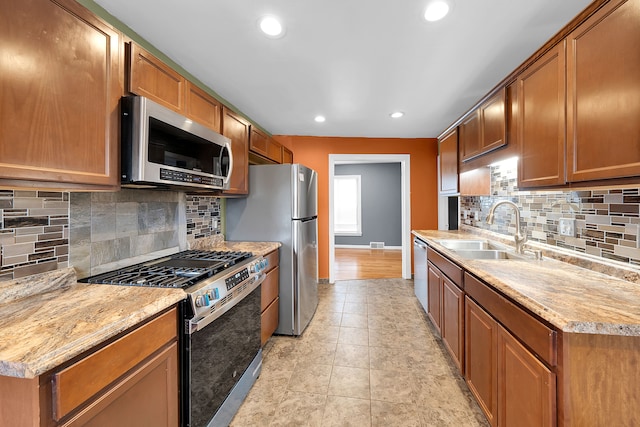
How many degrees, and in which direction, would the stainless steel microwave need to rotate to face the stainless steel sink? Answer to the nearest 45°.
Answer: approximately 45° to its left

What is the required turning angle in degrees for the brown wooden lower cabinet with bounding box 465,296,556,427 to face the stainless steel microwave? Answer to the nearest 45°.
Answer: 0° — it already faces it

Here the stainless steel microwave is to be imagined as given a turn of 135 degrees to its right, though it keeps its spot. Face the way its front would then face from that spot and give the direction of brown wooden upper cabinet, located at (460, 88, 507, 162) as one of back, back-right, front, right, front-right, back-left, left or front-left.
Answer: back

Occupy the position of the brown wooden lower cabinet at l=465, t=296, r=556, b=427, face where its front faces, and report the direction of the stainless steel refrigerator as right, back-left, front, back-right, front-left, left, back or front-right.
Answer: front-right

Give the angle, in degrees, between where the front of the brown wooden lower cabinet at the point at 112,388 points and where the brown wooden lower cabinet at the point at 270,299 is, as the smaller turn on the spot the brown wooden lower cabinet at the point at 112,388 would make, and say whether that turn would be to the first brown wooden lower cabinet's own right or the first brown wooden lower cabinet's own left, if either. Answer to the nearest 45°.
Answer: approximately 90° to the first brown wooden lower cabinet's own left

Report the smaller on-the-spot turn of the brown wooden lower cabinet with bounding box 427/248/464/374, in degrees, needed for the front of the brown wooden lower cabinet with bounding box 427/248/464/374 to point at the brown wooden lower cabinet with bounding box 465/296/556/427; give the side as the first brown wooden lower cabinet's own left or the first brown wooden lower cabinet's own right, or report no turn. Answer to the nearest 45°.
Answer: approximately 90° to the first brown wooden lower cabinet's own left

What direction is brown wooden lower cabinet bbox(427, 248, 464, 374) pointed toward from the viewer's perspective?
to the viewer's left

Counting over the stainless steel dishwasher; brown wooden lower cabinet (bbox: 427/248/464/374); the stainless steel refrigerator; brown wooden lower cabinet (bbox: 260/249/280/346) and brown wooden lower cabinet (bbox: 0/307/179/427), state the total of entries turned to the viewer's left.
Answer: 2

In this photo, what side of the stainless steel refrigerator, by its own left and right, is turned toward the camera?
right

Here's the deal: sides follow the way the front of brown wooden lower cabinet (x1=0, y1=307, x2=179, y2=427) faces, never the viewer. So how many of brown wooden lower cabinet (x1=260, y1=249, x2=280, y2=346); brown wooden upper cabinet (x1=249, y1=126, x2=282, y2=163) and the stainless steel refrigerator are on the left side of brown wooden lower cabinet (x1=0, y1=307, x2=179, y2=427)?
3

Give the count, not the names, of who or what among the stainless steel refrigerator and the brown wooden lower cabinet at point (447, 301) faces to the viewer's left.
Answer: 1

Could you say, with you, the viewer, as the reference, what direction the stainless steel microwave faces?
facing the viewer and to the right of the viewer
